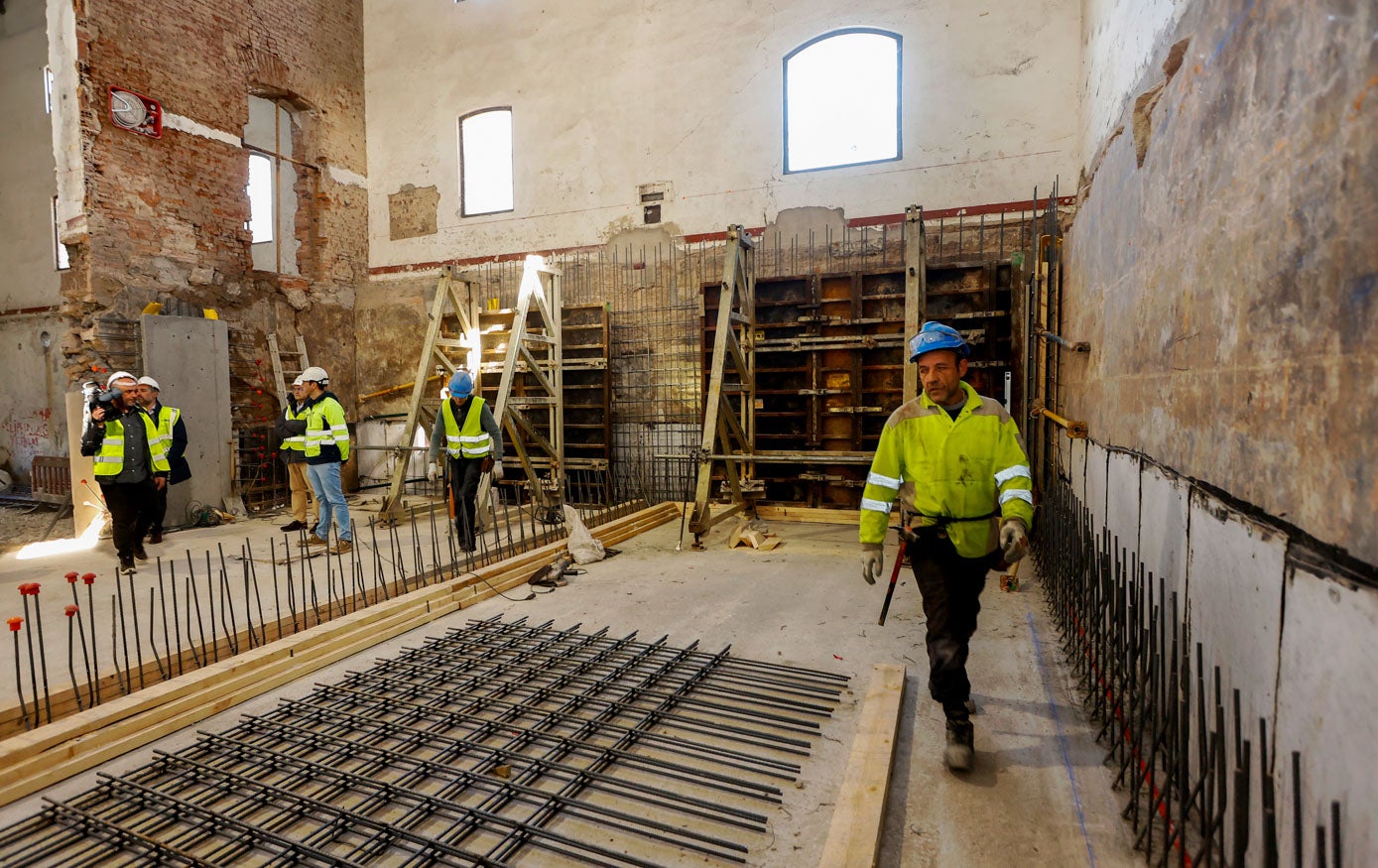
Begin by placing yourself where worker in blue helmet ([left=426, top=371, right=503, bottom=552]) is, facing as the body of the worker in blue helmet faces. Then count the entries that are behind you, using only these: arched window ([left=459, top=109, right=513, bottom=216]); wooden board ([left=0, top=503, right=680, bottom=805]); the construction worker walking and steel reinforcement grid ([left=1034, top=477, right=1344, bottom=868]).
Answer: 1

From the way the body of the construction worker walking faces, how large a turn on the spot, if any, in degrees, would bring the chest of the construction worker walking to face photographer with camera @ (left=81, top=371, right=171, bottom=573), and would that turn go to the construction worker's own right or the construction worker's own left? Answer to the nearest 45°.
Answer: approximately 90° to the construction worker's own right

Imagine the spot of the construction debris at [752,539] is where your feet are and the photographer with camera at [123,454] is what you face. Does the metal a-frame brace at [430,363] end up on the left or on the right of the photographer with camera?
right

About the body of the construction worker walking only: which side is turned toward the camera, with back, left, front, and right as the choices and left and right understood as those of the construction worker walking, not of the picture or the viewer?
front

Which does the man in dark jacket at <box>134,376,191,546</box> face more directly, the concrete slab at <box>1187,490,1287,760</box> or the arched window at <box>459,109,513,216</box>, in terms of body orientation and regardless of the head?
the concrete slab

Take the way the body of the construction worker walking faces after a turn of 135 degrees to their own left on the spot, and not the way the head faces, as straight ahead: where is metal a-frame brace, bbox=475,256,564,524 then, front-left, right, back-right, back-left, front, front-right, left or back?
left

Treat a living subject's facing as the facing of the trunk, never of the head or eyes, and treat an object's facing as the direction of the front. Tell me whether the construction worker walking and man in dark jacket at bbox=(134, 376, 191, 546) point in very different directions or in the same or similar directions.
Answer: same or similar directions

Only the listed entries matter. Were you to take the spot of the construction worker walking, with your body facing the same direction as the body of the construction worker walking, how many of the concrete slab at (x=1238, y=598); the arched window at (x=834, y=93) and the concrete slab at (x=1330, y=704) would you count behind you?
1

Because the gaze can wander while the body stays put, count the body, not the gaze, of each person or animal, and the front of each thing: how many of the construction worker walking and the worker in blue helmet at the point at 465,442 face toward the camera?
2

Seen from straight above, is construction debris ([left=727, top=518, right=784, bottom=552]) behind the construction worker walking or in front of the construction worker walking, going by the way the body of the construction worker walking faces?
behind

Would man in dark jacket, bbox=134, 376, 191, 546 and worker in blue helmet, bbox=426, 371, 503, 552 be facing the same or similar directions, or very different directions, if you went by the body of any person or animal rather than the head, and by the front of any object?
same or similar directions

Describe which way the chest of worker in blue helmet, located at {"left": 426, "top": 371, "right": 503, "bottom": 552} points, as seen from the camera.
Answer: toward the camera

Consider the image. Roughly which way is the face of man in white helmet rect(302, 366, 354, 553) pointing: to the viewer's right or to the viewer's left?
to the viewer's left

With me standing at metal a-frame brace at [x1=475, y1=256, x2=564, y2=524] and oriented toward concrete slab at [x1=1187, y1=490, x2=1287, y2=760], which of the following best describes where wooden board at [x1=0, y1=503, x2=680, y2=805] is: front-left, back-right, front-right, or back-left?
front-right

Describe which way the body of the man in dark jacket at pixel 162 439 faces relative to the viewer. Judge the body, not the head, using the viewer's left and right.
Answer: facing the viewer and to the left of the viewer

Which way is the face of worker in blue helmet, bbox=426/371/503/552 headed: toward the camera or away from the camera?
toward the camera

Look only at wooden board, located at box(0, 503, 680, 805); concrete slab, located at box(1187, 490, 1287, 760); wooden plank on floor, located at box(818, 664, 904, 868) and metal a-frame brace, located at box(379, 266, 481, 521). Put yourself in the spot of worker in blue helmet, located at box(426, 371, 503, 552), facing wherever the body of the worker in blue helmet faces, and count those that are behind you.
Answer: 1
